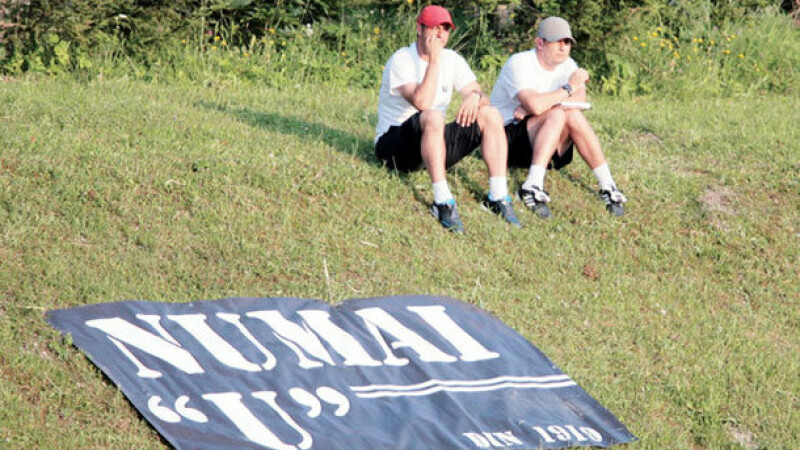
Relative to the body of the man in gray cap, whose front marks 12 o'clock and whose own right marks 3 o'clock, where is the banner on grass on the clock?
The banner on grass is roughly at 2 o'clock from the man in gray cap.

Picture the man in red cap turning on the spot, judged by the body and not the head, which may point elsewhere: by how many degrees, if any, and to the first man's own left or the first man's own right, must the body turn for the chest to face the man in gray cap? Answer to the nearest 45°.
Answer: approximately 90° to the first man's own left

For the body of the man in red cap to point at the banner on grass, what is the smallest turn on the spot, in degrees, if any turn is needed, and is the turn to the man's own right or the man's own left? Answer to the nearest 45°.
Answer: approximately 45° to the man's own right

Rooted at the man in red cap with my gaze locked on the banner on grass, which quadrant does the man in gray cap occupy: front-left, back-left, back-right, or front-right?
back-left

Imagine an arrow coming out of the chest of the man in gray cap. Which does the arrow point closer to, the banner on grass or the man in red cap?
the banner on grass

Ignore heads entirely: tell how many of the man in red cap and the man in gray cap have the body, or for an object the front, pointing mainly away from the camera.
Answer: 0

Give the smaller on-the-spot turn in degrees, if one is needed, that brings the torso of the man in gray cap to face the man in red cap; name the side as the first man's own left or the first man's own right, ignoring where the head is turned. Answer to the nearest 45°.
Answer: approximately 90° to the first man's own right

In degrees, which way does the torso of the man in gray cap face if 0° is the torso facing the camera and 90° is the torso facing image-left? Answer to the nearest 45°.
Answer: approximately 315°

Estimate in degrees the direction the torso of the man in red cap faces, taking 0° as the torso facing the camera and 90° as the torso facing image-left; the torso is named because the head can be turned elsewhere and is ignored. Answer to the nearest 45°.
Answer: approximately 315°
